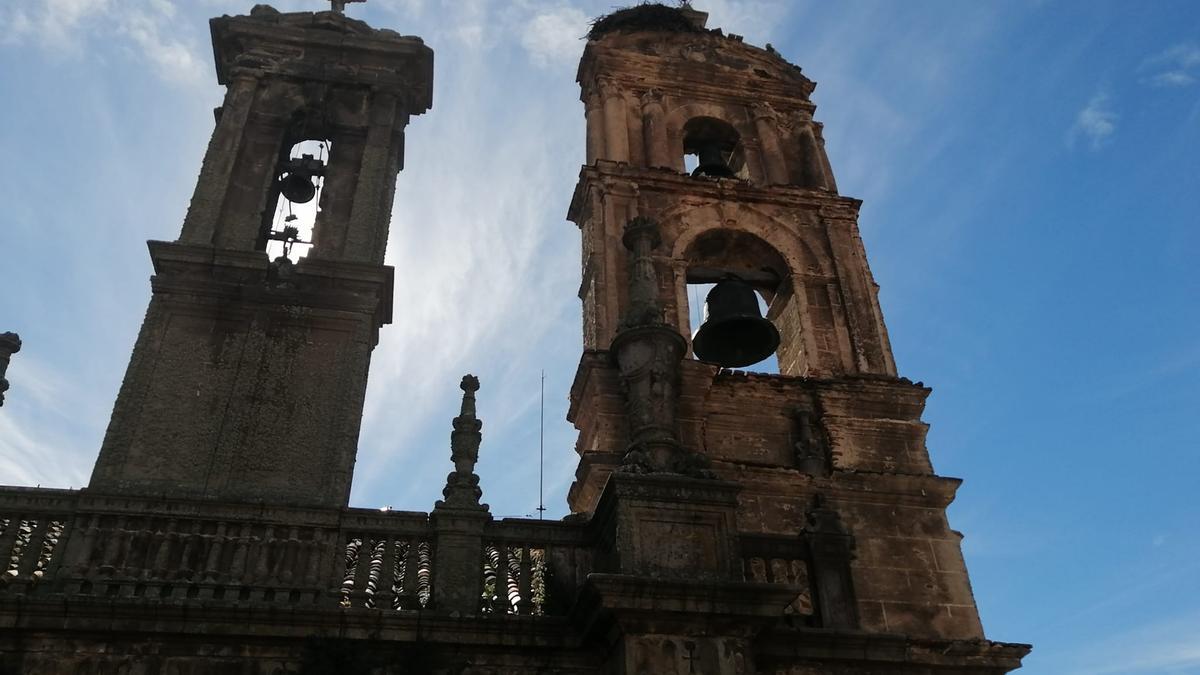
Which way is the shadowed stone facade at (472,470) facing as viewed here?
toward the camera
